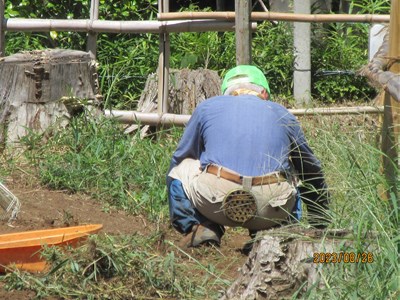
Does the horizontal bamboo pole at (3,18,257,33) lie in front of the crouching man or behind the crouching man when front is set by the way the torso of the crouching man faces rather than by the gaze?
in front

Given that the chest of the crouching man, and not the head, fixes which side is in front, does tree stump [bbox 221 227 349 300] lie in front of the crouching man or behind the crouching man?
behind

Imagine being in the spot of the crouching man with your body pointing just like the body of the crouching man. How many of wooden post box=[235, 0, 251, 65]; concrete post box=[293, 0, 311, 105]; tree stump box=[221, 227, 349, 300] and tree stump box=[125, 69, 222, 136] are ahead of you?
3

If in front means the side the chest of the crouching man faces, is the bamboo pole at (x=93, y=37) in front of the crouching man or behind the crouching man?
in front

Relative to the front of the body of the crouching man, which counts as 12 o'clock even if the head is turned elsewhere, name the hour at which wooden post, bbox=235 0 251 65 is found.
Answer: The wooden post is roughly at 12 o'clock from the crouching man.

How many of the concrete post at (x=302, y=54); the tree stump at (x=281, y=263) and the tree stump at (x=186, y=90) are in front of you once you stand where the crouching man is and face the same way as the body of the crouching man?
2

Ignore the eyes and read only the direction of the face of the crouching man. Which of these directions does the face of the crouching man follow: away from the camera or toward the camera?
away from the camera

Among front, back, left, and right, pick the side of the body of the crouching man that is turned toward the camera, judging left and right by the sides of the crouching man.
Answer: back

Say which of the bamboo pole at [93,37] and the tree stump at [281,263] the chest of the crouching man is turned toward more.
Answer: the bamboo pole

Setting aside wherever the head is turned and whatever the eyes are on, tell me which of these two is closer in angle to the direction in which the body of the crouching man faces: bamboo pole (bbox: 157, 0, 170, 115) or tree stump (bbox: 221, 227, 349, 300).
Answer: the bamboo pole

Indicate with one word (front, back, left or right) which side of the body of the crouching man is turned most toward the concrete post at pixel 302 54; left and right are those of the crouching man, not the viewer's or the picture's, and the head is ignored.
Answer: front

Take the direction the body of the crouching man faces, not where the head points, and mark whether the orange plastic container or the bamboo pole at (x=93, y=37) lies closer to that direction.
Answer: the bamboo pole
